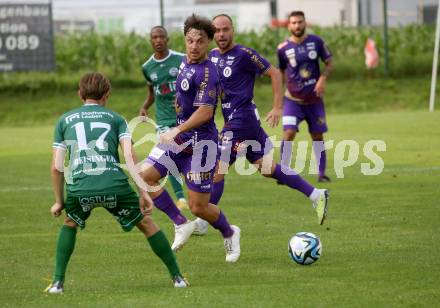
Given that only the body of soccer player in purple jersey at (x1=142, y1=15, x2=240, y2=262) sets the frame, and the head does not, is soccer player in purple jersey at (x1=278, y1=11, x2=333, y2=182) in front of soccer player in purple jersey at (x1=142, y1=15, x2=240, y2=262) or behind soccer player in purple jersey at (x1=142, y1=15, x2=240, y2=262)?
behind

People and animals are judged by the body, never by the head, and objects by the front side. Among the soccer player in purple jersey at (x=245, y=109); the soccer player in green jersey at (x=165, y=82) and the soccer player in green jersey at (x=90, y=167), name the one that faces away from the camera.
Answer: the soccer player in green jersey at (x=90, y=167)

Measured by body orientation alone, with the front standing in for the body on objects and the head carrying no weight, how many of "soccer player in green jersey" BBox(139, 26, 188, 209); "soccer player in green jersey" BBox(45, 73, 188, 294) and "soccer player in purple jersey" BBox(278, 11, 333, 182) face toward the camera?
2

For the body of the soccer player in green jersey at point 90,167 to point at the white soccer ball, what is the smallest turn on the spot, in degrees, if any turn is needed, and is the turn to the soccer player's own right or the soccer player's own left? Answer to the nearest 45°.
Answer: approximately 45° to the soccer player's own right

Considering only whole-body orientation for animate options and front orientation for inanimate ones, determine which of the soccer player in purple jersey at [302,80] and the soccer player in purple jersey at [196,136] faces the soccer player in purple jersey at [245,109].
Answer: the soccer player in purple jersey at [302,80]

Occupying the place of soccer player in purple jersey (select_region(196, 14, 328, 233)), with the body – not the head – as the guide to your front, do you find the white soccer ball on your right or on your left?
on your left

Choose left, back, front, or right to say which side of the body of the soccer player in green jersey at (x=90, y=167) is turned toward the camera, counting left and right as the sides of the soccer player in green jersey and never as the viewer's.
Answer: back

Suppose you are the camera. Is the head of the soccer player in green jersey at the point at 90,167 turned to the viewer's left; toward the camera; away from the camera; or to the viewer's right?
away from the camera
